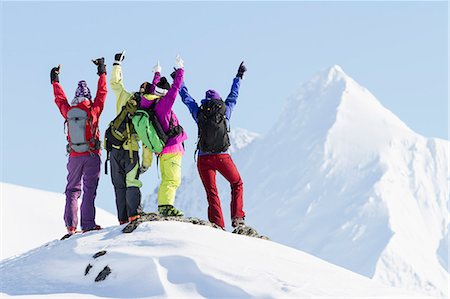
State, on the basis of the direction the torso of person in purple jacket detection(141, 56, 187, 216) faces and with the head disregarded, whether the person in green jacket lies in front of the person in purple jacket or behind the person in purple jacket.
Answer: behind

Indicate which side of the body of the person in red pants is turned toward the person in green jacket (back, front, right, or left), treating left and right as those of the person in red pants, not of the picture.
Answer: left

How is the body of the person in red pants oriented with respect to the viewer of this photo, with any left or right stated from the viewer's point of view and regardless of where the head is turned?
facing away from the viewer
